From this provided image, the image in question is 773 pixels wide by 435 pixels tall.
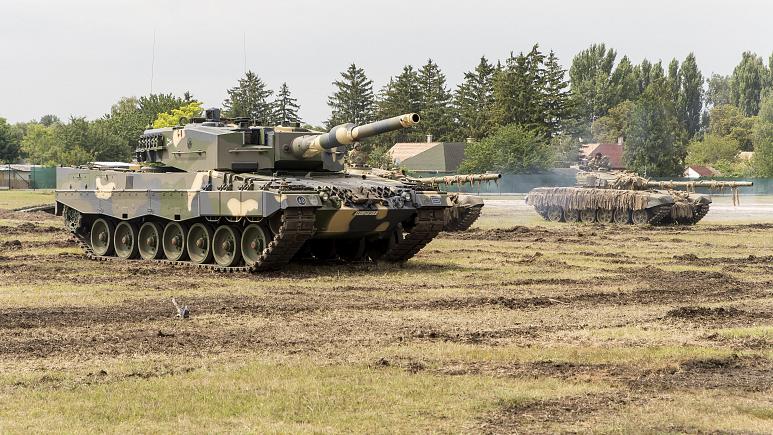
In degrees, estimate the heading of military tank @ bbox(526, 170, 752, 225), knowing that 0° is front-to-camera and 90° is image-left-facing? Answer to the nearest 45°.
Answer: approximately 315°

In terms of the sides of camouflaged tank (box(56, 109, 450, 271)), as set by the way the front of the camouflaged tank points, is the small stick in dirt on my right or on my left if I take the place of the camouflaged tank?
on my right

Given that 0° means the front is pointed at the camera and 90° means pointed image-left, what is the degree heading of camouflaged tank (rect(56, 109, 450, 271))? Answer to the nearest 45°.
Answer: approximately 315°

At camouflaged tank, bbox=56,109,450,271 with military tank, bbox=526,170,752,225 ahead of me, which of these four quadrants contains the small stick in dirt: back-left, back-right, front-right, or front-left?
back-right

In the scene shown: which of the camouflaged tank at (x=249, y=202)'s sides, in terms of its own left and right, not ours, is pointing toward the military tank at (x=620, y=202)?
left

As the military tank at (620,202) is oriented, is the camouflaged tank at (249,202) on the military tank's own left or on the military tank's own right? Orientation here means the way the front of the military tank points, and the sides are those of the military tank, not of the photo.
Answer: on the military tank's own right
